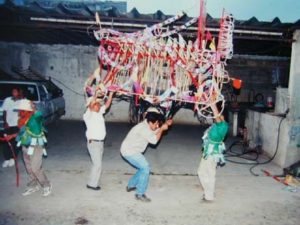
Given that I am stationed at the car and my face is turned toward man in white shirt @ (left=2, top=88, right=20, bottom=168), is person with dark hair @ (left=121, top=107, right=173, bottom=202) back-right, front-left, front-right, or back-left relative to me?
front-left

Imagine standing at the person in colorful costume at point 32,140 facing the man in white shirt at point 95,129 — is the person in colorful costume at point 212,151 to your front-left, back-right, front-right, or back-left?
front-right

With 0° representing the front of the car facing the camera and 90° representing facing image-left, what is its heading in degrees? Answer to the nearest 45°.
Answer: approximately 225°

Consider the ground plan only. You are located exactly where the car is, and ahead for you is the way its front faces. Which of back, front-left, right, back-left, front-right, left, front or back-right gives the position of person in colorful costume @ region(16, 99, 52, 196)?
back-right

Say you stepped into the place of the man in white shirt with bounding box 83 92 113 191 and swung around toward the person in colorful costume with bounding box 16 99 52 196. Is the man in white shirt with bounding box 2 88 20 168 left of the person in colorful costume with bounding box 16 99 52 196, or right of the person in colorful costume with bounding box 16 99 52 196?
right

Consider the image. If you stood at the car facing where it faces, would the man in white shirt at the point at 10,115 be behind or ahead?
behind
